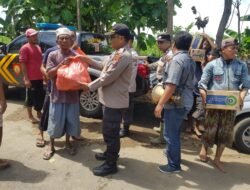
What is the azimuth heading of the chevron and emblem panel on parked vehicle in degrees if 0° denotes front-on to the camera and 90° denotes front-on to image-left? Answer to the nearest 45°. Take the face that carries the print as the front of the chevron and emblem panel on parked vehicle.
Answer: approximately 0°

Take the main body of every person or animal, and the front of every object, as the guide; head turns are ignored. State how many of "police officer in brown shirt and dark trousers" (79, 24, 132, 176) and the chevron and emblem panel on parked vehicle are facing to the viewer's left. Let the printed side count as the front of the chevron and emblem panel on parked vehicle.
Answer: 1

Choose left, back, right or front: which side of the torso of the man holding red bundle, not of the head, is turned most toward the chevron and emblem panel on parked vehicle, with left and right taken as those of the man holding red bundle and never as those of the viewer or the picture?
back

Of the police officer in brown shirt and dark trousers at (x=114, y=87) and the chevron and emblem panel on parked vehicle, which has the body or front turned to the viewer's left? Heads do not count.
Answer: the police officer in brown shirt and dark trousers

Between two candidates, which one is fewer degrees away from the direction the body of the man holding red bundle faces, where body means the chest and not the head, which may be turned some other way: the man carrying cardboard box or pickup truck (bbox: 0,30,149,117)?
the man carrying cardboard box

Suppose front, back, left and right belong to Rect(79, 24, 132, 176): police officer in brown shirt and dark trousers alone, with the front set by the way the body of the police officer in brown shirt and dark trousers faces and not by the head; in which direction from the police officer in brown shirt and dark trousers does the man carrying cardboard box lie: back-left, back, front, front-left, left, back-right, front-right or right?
back

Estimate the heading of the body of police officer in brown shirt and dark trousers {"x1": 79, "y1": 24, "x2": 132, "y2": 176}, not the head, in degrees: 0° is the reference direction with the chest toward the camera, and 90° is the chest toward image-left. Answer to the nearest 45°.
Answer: approximately 90°

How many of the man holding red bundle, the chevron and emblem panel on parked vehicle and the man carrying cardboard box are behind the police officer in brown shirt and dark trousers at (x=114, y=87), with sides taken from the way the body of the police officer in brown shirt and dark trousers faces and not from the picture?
1

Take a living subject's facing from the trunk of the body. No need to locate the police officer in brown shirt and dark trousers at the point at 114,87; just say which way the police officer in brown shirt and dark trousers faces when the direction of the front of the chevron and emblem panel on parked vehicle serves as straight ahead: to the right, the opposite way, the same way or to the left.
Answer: to the right

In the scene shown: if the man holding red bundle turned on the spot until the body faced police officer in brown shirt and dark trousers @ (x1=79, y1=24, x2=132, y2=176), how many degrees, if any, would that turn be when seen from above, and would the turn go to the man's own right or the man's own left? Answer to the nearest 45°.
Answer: approximately 45° to the man's own left

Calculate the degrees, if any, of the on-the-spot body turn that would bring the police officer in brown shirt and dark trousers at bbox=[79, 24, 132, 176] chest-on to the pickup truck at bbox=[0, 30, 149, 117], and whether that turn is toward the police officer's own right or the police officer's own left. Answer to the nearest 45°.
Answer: approximately 90° to the police officer's own right
